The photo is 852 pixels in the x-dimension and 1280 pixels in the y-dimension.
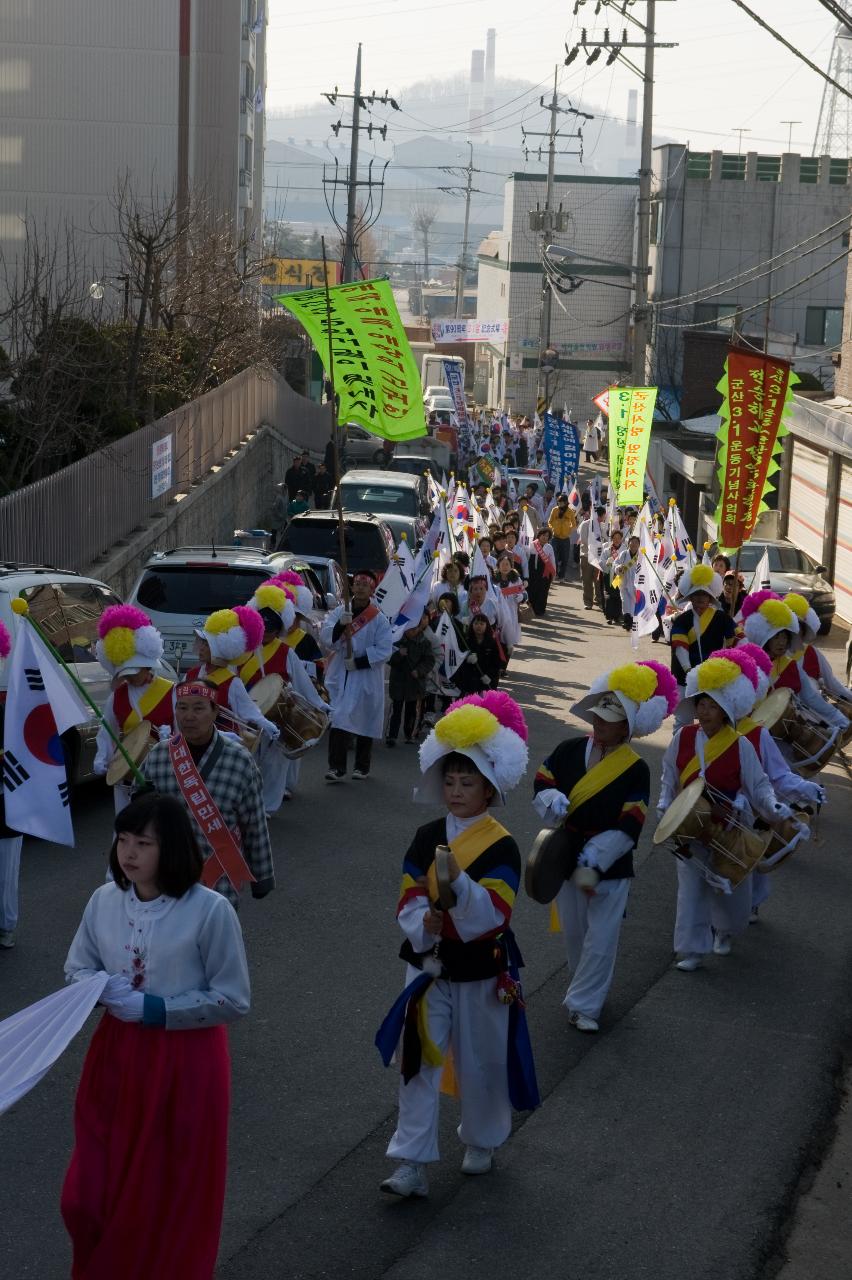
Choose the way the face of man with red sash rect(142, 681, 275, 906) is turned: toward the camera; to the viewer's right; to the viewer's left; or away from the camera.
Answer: toward the camera

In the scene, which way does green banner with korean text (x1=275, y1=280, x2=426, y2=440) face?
toward the camera

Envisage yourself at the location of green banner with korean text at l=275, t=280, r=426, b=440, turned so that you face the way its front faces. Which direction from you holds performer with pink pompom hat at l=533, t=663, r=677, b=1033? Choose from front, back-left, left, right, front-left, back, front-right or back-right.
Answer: front

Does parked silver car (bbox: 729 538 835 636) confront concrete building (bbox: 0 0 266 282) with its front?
no

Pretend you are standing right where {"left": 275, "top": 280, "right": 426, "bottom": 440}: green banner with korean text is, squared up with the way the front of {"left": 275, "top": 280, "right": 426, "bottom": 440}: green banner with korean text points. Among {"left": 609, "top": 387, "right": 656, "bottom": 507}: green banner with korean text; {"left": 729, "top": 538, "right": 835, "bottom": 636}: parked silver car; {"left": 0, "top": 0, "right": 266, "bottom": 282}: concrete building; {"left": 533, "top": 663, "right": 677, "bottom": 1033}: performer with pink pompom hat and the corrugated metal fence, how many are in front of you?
1

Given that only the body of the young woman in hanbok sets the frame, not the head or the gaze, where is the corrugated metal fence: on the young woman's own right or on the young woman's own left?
on the young woman's own right

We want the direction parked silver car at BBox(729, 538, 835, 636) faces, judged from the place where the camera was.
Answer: facing the viewer and to the right of the viewer

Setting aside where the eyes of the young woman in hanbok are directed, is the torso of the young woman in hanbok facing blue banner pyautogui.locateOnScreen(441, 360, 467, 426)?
no

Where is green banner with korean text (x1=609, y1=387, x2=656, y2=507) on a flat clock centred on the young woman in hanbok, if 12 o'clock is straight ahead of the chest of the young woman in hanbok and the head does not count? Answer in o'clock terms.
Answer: The green banner with korean text is roughly at 5 o'clock from the young woman in hanbok.

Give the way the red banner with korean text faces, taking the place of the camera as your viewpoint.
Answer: facing the viewer

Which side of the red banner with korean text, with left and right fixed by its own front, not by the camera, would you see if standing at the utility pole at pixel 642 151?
back

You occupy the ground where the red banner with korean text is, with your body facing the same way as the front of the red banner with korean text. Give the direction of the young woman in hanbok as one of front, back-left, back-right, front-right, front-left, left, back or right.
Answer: front

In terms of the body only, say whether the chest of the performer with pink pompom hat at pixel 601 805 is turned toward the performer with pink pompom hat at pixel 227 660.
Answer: no

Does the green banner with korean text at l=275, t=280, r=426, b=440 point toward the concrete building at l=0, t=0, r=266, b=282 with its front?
no

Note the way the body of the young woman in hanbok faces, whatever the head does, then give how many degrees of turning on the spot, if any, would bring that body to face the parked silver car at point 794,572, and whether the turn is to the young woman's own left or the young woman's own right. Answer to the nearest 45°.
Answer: approximately 180°

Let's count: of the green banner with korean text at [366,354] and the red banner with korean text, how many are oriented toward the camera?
2

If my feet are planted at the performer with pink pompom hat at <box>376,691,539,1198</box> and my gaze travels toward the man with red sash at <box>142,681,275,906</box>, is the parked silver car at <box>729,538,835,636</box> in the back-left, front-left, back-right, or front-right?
front-right

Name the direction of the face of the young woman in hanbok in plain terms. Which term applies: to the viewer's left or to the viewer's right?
to the viewer's left

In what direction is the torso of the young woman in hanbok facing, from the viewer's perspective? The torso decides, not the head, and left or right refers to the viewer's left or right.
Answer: facing the viewer and to the left of the viewer
